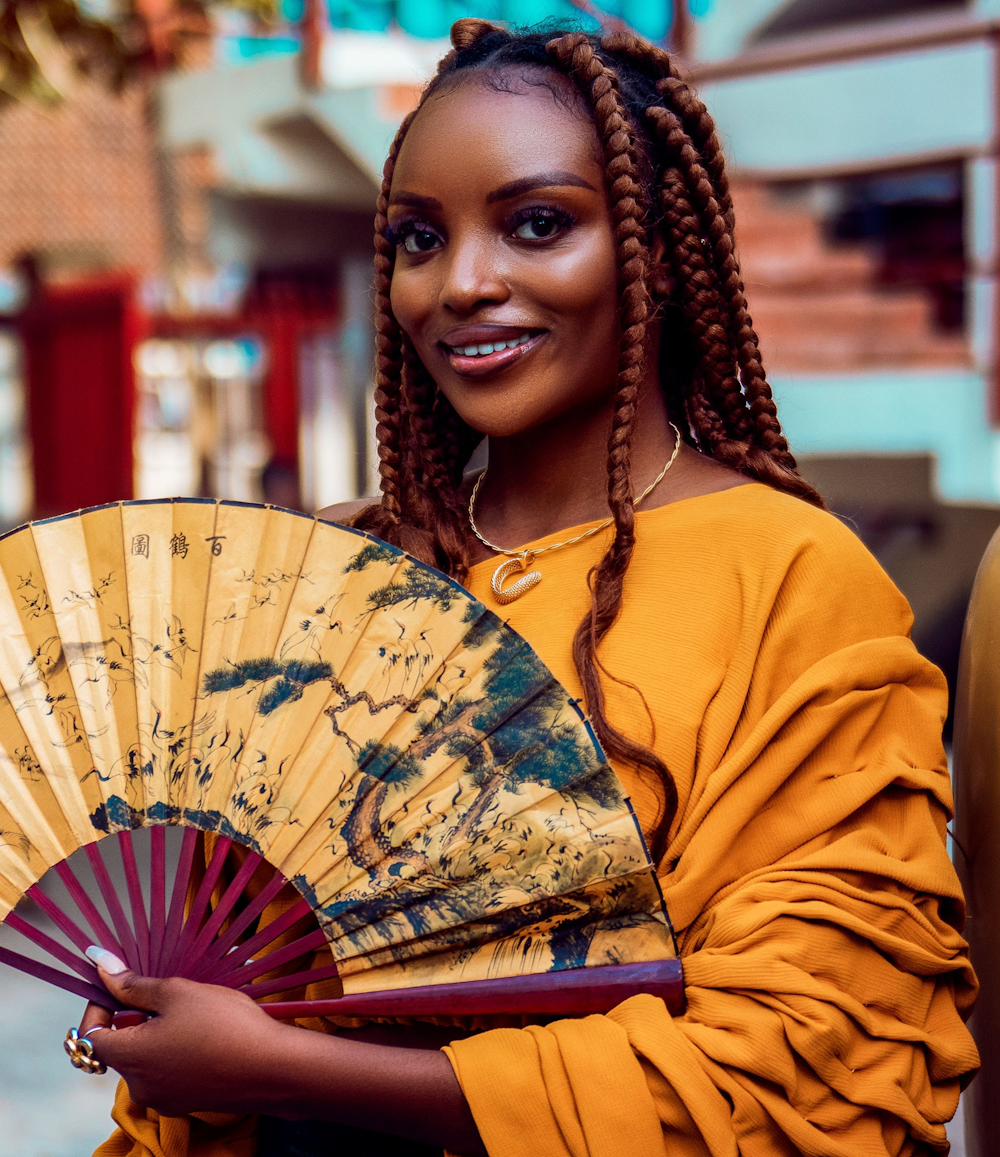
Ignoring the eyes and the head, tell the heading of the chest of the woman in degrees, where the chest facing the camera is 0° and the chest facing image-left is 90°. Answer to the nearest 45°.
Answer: approximately 45°

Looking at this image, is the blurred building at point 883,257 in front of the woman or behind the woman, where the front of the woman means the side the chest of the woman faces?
behind

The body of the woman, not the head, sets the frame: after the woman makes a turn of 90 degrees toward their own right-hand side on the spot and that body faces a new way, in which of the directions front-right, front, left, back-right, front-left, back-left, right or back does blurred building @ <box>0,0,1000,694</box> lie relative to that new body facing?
front-right

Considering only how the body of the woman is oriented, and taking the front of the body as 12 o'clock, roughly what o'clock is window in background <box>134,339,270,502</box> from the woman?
The window in background is roughly at 4 o'clock from the woman.
